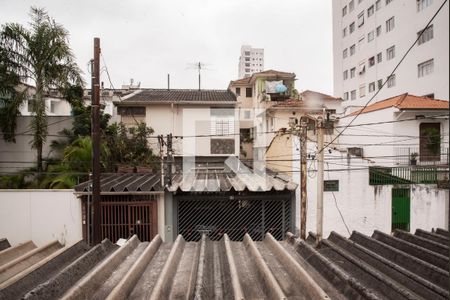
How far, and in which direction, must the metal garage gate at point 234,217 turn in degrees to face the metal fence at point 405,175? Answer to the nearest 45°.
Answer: approximately 90° to its left

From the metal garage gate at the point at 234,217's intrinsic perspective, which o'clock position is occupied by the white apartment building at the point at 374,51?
The white apartment building is roughly at 7 o'clock from the metal garage gate.

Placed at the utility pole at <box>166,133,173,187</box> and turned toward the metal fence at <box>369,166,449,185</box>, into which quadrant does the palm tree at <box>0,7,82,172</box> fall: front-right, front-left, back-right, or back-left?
back-left

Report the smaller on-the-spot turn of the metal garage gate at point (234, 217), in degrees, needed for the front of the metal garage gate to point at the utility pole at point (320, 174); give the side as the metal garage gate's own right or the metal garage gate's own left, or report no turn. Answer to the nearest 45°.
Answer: approximately 45° to the metal garage gate's own left

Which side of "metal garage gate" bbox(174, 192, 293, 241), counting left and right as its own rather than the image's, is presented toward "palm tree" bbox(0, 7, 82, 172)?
right

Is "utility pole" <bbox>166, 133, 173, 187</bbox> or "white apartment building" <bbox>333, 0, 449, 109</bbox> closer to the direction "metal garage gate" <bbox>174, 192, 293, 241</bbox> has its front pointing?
the utility pole

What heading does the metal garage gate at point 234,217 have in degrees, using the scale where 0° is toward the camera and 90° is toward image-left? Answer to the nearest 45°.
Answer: approximately 0°

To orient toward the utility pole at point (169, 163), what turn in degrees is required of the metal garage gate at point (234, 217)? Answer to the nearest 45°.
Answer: approximately 90° to its right
